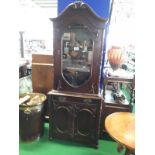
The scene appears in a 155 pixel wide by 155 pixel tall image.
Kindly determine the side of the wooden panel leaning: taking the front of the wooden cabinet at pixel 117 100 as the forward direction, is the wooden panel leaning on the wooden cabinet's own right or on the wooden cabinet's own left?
on the wooden cabinet's own right

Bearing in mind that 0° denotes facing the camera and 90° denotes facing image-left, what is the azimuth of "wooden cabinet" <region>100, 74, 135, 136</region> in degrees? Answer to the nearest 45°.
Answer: approximately 0°

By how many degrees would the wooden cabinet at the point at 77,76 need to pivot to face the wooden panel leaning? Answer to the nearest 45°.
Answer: approximately 135° to its right

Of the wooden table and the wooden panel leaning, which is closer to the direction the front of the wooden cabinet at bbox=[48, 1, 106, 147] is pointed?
the wooden table

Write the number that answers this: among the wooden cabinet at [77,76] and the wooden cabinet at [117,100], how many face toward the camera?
2
